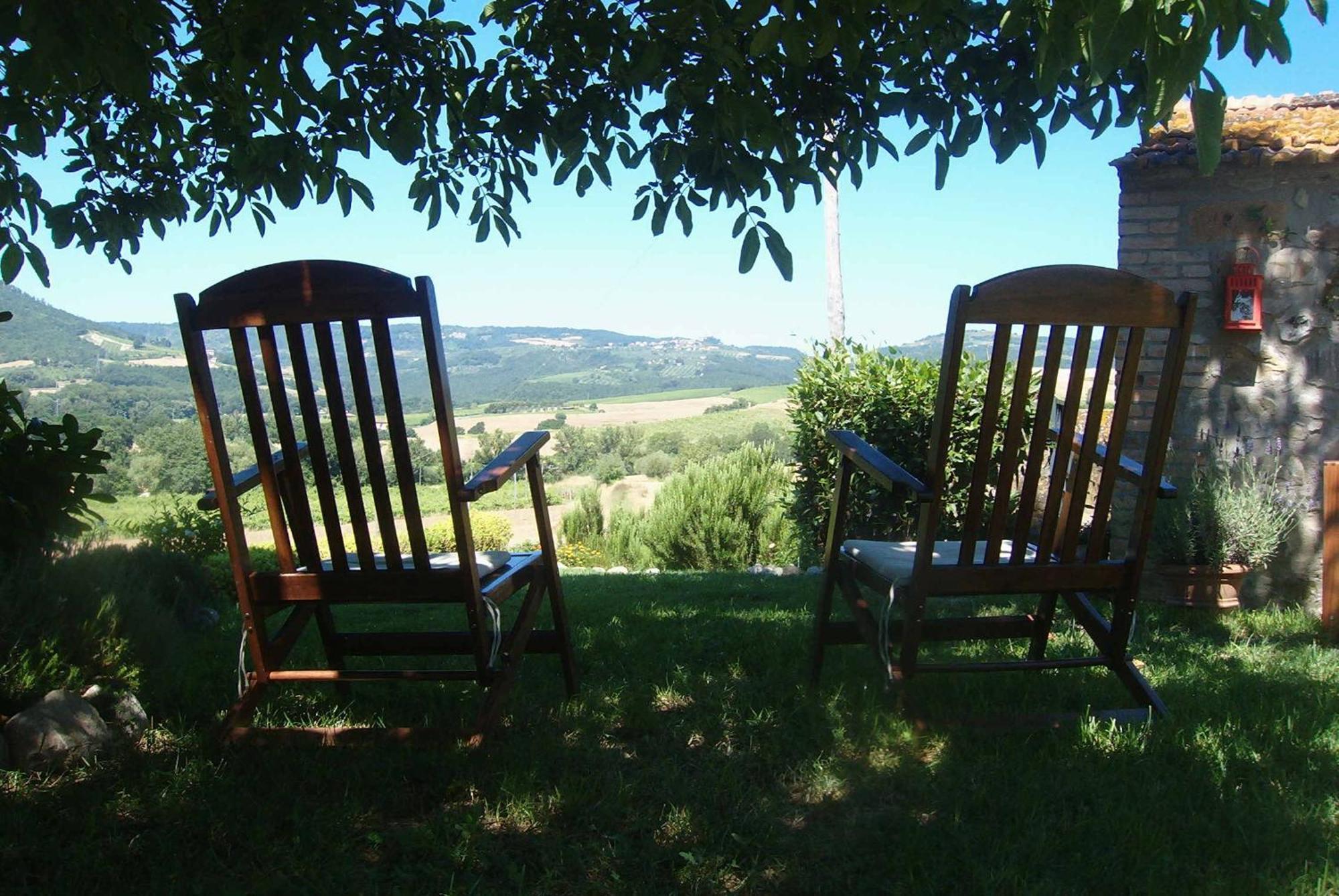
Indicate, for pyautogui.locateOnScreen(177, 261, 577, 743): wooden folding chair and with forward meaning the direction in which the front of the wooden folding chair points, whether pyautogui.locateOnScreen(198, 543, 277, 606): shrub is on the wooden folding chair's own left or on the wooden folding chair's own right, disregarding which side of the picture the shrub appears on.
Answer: on the wooden folding chair's own left

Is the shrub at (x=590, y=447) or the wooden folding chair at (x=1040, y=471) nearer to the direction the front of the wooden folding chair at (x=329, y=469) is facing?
the shrub

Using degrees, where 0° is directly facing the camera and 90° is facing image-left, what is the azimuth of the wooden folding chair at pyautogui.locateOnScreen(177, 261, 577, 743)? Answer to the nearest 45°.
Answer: approximately 225°

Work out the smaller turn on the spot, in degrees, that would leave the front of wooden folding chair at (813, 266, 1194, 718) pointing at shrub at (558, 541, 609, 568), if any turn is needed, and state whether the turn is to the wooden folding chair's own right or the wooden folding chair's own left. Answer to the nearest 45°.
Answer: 0° — it already faces it

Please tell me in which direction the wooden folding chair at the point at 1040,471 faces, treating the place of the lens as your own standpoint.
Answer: facing away from the viewer and to the left of the viewer

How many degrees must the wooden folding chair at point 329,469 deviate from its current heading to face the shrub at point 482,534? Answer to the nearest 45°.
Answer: approximately 45° to its left

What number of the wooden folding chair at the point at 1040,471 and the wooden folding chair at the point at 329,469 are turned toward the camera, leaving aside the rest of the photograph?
0

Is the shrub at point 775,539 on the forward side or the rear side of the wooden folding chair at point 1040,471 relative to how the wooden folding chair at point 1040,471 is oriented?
on the forward side

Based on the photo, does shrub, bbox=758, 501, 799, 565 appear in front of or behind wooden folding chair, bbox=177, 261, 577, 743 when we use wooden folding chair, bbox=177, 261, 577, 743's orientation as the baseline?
in front

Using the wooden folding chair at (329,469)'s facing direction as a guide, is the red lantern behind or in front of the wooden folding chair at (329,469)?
in front

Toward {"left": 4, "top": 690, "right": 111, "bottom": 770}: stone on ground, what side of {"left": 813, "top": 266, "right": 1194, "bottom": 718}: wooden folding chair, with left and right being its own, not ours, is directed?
left

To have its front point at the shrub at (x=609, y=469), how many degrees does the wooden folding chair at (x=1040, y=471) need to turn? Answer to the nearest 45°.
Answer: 0° — it already faces it

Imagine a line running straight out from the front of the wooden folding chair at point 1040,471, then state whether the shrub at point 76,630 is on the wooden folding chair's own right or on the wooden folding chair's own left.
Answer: on the wooden folding chair's own left
